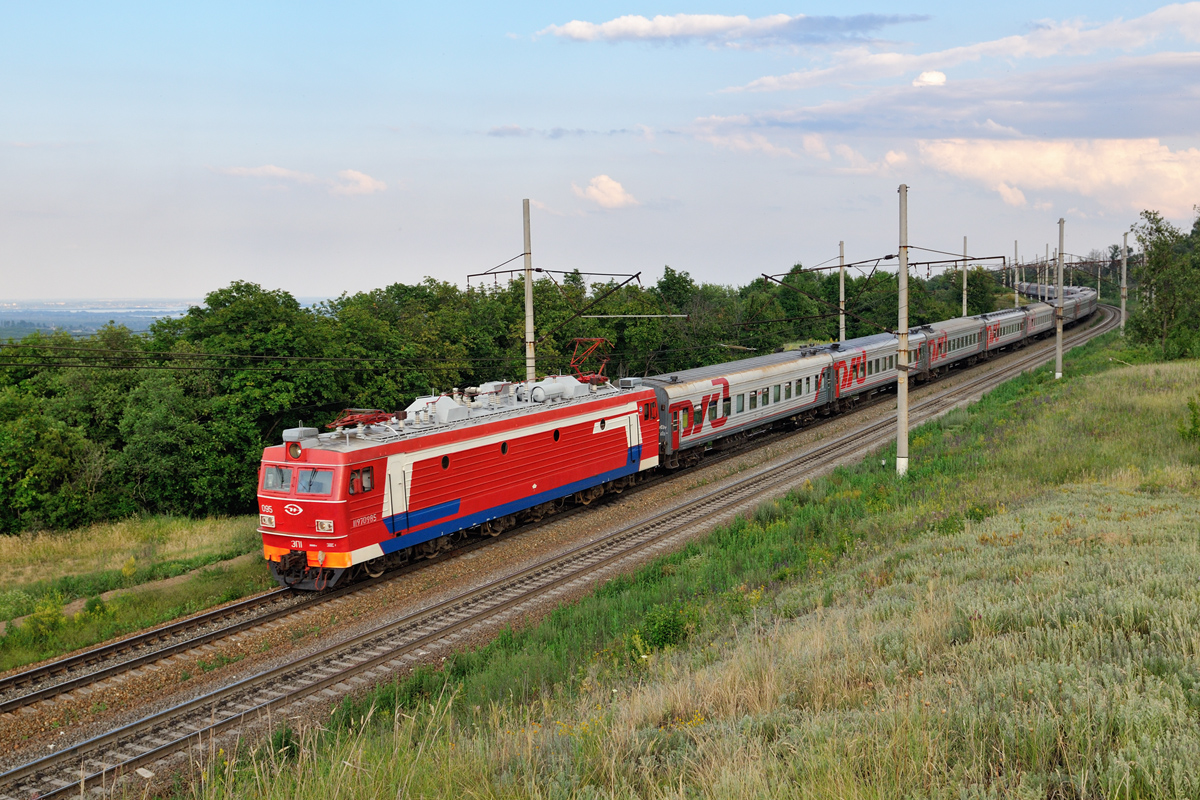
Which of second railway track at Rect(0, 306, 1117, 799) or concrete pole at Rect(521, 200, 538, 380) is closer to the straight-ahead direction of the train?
the second railway track

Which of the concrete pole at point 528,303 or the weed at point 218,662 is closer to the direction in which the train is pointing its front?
the weed

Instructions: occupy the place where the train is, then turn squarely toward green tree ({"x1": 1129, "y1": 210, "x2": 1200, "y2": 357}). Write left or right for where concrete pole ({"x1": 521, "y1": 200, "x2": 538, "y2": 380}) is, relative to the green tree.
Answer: left

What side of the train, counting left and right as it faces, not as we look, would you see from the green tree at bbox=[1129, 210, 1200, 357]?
back

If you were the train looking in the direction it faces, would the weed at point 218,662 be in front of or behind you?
in front

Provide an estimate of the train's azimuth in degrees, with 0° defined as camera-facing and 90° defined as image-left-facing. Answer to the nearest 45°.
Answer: approximately 45°
